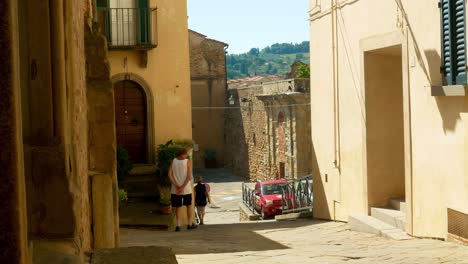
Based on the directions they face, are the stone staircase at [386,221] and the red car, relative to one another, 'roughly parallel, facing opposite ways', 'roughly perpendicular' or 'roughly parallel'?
roughly perpendicular

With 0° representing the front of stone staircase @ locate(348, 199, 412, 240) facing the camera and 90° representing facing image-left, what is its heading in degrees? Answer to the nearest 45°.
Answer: approximately 45°

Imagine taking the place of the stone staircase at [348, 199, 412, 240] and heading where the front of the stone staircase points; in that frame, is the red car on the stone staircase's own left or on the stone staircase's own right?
on the stone staircase's own right

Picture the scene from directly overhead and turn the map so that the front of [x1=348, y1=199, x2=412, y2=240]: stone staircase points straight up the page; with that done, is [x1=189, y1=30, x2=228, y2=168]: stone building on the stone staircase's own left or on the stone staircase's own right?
on the stone staircase's own right

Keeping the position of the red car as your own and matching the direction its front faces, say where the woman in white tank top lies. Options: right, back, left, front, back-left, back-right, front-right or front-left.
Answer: front-right

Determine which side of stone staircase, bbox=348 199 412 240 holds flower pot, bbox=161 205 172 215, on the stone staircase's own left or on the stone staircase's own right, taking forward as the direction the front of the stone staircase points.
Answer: on the stone staircase's own right

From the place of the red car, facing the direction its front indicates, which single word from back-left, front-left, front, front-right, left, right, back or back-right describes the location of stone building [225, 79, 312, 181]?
back-left
